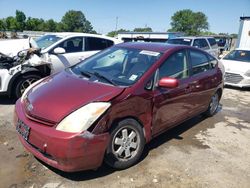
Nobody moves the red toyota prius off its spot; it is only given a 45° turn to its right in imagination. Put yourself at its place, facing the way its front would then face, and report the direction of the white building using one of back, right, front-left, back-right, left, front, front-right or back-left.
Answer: right

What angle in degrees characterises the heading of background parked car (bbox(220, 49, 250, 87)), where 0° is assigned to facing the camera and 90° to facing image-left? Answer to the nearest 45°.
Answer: approximately 45°

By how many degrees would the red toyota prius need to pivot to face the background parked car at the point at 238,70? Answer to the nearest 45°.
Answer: approximately 180°

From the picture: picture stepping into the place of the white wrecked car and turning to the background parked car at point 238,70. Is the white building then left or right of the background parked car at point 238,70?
left

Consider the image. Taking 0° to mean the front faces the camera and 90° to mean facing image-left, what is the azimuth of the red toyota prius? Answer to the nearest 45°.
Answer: approximately 45°

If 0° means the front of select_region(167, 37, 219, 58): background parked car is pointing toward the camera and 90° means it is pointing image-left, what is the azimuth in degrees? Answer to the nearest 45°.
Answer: approximately 45°

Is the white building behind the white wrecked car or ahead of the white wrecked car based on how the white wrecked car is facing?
behind
